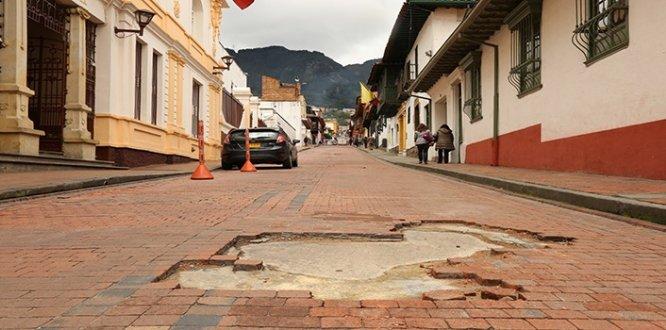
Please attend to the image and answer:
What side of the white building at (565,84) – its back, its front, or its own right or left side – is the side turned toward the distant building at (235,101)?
right

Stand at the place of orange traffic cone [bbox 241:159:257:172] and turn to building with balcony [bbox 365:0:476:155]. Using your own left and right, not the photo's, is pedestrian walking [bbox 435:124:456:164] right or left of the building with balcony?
right

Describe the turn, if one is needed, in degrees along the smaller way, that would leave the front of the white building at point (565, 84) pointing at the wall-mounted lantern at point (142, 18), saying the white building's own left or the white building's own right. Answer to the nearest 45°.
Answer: approximately 45° to the white building's own right

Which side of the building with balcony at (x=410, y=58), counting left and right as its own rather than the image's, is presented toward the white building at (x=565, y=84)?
left

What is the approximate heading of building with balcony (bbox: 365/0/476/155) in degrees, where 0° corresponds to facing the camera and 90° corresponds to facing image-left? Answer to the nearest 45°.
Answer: approximately 90°

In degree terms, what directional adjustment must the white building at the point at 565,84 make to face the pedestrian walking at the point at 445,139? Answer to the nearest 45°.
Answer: approximately 90° to its right

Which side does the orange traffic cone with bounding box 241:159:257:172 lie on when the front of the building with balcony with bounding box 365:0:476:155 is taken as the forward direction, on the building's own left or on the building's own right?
on the building's own left

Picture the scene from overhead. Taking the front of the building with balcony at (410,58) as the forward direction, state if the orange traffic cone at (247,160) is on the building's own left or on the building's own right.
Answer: on the building's own left

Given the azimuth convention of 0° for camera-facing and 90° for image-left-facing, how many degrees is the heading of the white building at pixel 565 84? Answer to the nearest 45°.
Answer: approximately 45°

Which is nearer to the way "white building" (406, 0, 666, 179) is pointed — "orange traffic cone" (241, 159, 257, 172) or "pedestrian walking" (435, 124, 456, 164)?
the orange traffic cone
